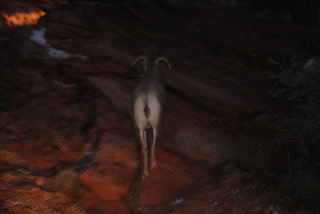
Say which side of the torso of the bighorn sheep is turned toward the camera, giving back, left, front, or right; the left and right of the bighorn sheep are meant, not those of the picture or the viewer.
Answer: back
